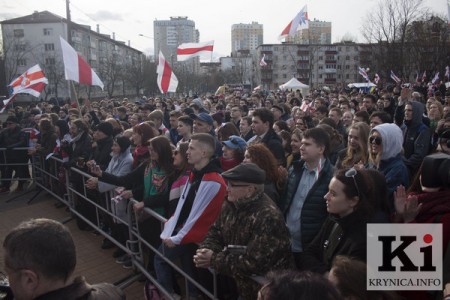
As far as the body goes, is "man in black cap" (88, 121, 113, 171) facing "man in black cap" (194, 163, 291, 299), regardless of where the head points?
no

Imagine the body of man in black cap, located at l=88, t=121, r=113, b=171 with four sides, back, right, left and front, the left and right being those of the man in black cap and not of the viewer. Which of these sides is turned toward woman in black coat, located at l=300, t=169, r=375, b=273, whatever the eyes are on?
left

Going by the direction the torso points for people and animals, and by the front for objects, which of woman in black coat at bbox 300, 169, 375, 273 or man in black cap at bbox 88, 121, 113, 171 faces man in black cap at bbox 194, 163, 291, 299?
the woman in black coat

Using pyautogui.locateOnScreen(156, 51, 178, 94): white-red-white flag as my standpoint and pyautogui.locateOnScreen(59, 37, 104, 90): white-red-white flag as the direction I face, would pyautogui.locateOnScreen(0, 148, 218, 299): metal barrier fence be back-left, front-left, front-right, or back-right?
front-left

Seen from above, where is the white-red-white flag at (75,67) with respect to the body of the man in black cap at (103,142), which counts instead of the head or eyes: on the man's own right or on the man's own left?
on the man's own right
